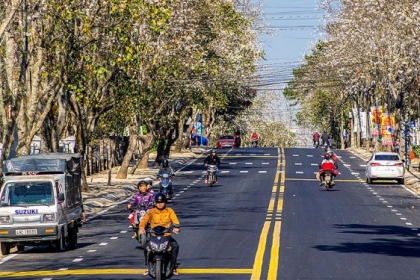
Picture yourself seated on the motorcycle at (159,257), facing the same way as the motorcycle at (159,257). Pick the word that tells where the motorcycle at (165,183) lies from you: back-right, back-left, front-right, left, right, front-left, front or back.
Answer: back

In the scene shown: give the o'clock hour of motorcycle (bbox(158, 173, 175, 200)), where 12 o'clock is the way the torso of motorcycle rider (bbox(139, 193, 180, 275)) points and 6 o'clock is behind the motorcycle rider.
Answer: The motorcycle is roughly at 6 o'clock from the motorcycle rider.

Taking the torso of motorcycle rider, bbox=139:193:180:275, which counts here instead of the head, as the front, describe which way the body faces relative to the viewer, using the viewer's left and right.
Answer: facing the viewer

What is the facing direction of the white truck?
toward the camera

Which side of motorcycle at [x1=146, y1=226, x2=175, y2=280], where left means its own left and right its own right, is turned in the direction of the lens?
front

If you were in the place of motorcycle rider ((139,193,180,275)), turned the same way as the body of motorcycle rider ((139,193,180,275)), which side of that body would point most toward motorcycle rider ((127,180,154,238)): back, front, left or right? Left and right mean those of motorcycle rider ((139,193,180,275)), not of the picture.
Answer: back

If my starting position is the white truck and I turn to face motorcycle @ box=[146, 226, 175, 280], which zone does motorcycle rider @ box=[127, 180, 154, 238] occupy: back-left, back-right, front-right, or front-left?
front-left

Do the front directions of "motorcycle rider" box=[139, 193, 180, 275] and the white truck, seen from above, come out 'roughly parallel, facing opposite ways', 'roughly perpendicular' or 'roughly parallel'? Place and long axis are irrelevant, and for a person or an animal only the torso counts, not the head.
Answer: roughly parallel

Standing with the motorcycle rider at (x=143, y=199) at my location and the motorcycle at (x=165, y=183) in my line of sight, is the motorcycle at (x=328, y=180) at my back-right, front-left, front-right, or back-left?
front-right

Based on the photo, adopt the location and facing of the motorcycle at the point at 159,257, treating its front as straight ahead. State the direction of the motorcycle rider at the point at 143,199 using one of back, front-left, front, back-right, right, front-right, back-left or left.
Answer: back
